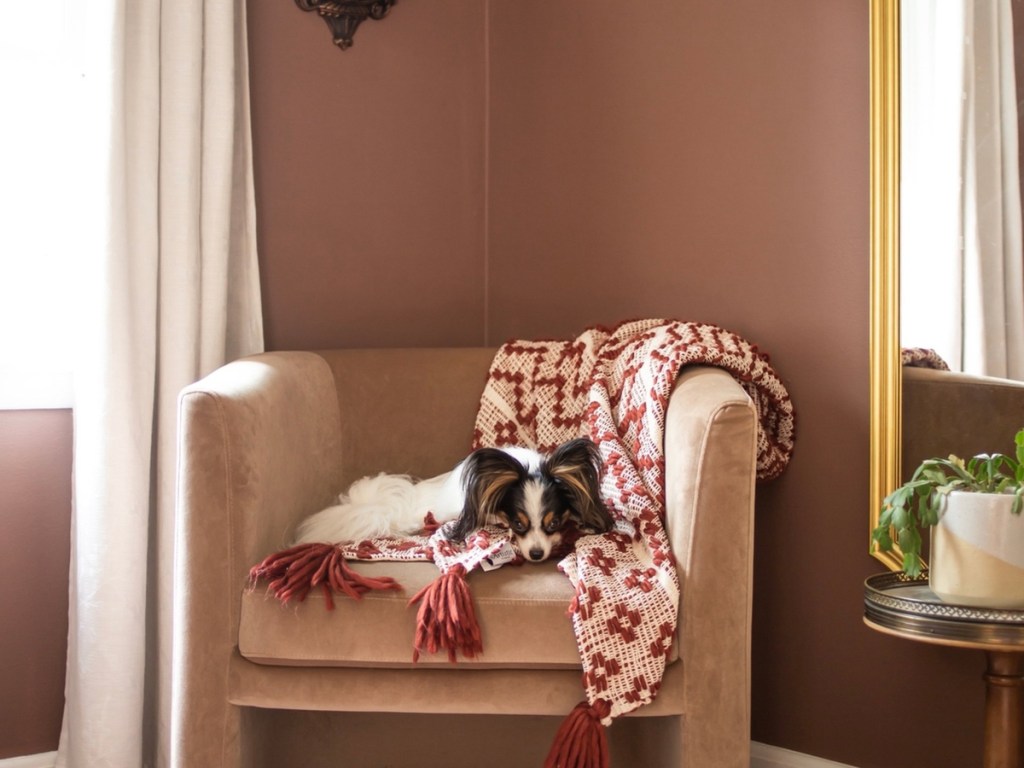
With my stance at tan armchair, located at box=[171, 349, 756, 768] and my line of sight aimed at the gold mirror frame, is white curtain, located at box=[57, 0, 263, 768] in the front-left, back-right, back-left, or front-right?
back-left

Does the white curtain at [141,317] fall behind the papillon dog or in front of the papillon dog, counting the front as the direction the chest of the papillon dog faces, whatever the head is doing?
behind

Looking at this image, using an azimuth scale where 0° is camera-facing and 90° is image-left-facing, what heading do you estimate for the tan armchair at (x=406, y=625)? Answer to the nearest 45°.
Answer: approximately 0°

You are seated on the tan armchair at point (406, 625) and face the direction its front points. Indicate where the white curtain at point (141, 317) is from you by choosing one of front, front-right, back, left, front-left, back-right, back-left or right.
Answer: back-right

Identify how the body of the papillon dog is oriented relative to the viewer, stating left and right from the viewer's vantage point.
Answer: facing the viewer and to the right of the viewer

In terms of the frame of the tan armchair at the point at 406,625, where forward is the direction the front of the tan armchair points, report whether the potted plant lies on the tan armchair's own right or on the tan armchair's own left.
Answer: on the tan armchair's own left

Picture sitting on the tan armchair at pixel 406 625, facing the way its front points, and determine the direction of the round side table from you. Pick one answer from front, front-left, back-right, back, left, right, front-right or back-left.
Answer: left

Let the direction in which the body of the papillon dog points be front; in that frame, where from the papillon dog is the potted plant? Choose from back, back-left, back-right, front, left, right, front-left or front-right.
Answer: front

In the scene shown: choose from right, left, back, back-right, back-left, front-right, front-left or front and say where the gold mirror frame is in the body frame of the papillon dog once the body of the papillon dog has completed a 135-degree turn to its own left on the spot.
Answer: right
